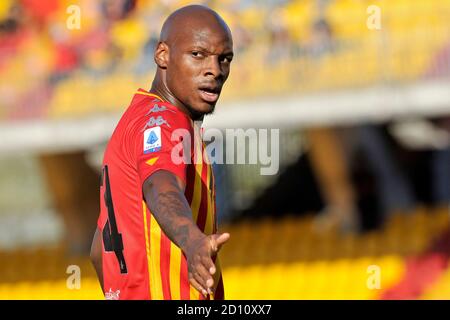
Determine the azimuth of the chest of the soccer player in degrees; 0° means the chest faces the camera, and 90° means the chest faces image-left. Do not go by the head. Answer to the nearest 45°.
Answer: approximately 270°

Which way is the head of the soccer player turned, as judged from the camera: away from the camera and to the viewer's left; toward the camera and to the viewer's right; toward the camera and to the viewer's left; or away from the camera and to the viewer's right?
toward the camera and to the viewer's right
